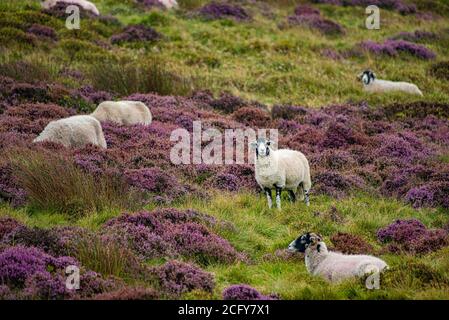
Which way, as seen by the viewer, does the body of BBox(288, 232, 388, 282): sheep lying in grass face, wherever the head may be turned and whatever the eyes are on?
to the viewer's left

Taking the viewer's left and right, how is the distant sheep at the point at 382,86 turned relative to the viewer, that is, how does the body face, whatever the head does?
facing to the left of the viewer

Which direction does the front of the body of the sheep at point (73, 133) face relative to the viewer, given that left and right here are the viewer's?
facing to the left of the viewer

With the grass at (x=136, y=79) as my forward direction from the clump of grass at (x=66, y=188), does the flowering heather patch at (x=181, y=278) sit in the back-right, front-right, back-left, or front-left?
back-right

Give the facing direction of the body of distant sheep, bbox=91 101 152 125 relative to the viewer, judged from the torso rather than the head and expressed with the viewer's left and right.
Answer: facing to the left of the viewer

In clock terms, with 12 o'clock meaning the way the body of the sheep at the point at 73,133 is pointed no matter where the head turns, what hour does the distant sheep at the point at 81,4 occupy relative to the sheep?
The distant sheep is roughly at 3 o'clock from the sheep.

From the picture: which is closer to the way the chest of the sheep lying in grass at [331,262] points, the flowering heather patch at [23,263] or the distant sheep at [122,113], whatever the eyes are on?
the flowering heather patch
